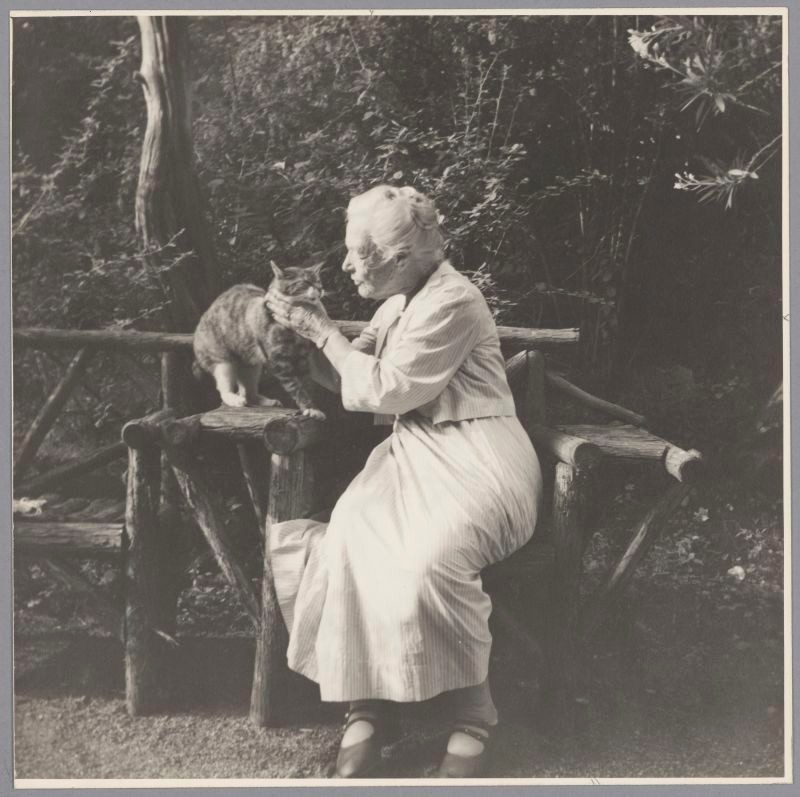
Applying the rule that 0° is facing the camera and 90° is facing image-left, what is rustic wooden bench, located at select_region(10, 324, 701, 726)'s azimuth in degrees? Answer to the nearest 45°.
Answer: approximately 0°

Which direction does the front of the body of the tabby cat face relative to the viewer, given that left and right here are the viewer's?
facing the viewer and to the right of the viewer
